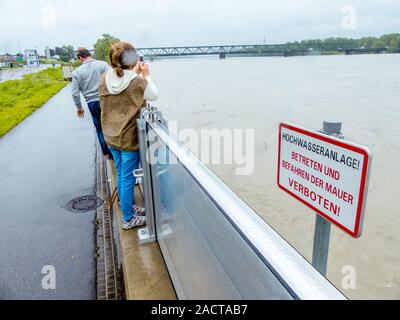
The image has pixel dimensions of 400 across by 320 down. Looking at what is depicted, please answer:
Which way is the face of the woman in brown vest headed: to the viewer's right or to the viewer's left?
to the viewer's right

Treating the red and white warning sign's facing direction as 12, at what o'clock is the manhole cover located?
The manhole cover is roughly at 3 o'clock from the red and white warning sign.

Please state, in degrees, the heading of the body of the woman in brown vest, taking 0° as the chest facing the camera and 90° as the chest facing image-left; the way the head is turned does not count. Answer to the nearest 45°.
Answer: approximately 225°

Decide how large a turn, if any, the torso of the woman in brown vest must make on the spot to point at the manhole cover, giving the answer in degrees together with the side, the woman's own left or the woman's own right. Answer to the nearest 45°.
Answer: approximately 45° to the woman's own left

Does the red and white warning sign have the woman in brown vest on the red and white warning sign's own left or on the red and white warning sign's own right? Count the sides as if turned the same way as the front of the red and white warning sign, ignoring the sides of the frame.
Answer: on the red and white warning sign's own right

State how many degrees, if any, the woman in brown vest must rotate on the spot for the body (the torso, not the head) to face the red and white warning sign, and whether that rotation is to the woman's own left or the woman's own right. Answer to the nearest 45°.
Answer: approximately 135° to the woman's own right
